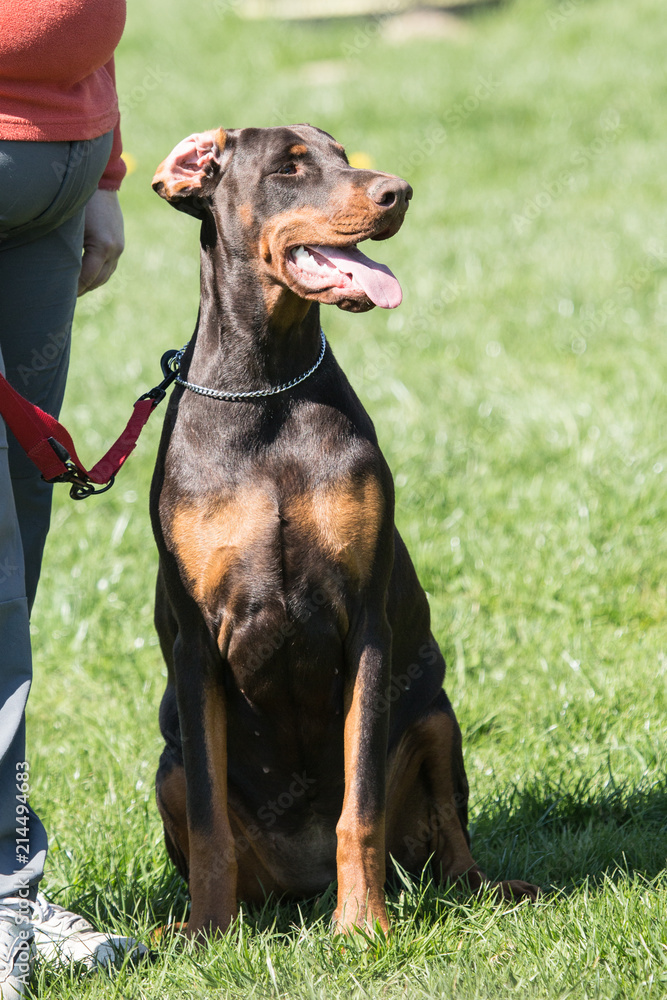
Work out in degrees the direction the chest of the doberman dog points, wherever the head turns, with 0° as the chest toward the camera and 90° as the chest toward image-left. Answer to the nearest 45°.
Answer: approximately 0°
